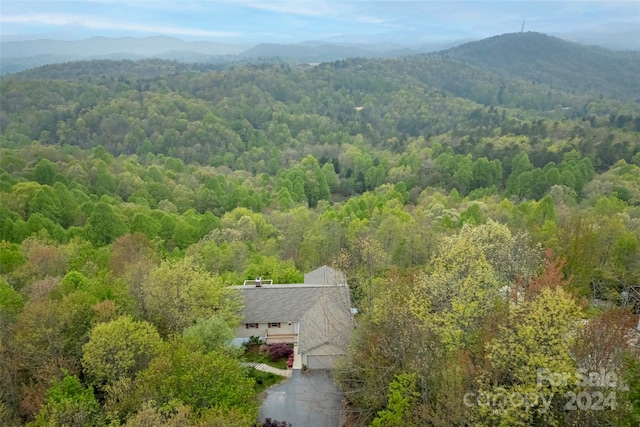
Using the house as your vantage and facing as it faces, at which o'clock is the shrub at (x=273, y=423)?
The shrub is roughly at 12 o'clock from the house.

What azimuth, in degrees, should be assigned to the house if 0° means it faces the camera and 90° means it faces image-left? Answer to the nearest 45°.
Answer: approximately 0°
